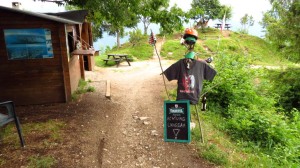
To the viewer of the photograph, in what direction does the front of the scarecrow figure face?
facing the viewer

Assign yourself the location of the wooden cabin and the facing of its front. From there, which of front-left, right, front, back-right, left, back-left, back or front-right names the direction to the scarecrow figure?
front-right

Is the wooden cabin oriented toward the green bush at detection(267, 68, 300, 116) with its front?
yes

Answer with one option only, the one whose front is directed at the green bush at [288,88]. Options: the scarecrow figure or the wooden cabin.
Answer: the wooden cabin

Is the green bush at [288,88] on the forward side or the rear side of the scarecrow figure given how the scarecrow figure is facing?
on the rear side

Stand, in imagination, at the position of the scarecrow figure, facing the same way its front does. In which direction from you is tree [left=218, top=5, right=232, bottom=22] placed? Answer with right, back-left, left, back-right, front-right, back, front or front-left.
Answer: back

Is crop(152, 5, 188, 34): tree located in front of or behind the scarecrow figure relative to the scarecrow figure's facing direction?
behind

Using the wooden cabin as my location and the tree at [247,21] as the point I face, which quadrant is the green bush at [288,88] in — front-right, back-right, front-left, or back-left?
front-right

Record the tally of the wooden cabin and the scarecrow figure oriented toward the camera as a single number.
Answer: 1

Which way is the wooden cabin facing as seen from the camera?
to the viewer's right

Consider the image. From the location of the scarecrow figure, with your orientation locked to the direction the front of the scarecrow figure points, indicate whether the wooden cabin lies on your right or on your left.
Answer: on your right
